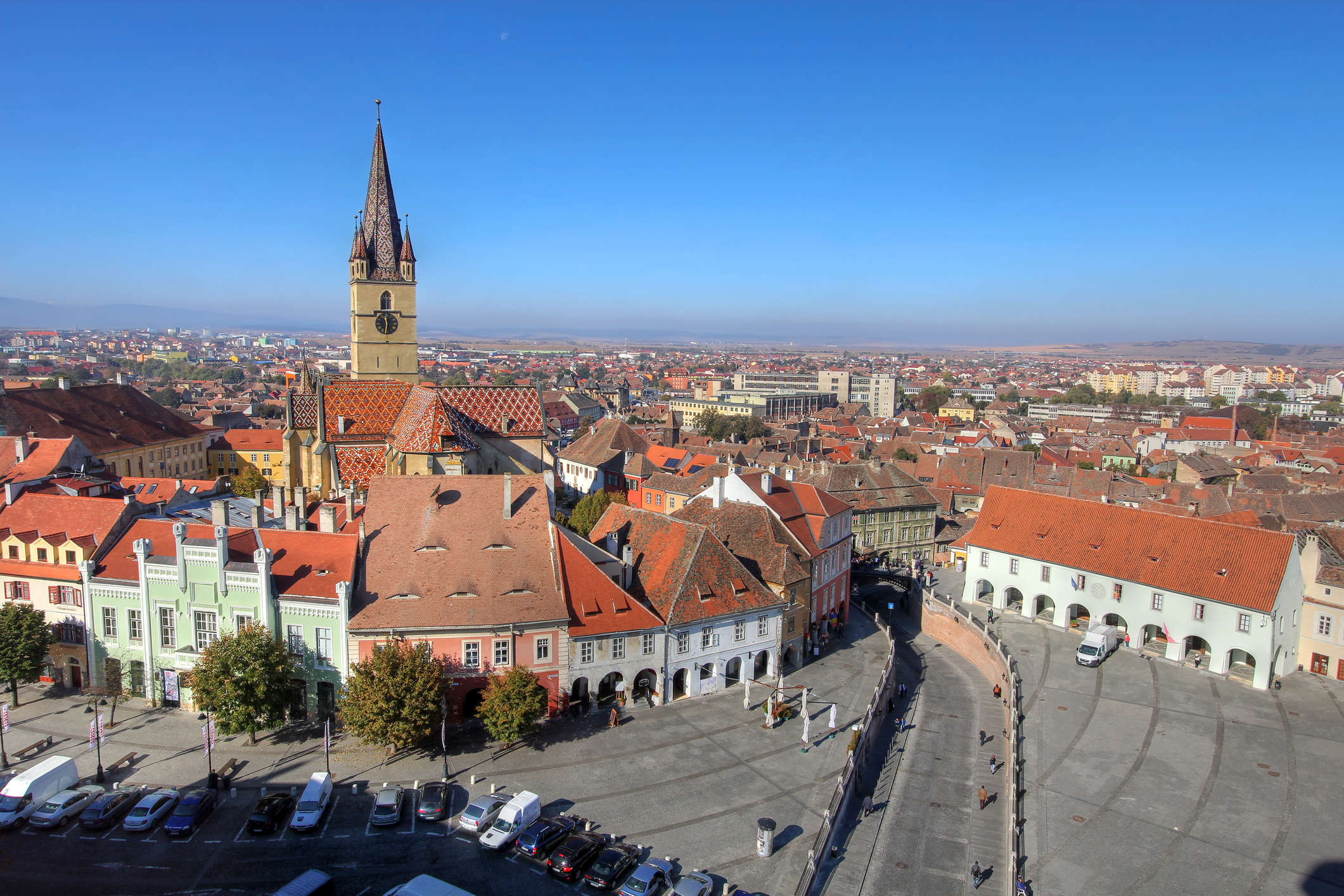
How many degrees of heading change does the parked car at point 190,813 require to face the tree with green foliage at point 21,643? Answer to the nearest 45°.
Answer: approximately 90° to its right

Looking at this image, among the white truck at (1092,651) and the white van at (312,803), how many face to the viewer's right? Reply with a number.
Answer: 0

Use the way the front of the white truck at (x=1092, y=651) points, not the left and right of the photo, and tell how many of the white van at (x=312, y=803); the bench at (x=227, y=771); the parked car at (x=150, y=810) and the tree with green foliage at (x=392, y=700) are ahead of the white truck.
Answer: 4

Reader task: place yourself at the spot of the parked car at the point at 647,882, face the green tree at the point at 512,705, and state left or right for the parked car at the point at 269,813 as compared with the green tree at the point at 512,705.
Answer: left

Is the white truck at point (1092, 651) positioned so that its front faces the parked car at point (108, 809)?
yes

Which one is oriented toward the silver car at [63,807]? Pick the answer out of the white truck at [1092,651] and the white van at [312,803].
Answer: the white truck
